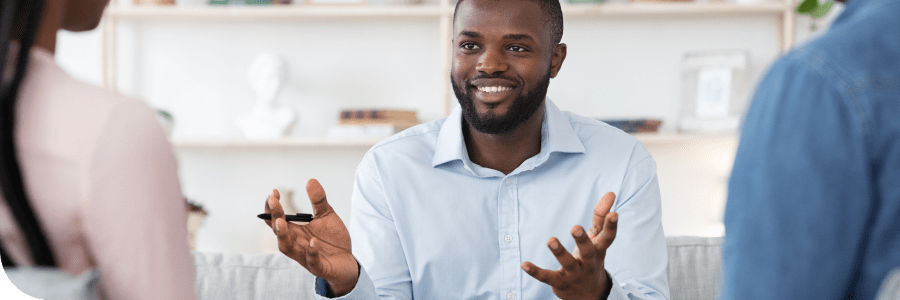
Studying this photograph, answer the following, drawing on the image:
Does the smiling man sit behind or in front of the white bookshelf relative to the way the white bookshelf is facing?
in front

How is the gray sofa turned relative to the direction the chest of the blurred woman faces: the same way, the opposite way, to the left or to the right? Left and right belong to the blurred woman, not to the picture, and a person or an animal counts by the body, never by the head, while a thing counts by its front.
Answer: the opposite way

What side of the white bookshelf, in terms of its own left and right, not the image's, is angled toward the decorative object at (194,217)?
right

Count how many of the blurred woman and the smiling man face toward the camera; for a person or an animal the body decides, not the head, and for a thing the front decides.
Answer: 1

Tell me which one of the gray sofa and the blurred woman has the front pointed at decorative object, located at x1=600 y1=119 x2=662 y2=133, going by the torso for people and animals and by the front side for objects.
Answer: the blurred woman

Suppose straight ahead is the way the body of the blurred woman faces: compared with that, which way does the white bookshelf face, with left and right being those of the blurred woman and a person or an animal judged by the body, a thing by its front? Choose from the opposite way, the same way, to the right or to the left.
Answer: the opposite way

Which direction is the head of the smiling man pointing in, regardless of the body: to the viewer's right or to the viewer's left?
to the viewer's left

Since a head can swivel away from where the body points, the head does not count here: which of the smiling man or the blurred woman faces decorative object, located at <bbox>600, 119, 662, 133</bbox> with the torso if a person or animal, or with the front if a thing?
the blurred woman

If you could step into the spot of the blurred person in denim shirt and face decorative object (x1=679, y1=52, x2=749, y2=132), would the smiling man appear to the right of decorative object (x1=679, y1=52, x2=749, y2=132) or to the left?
left
